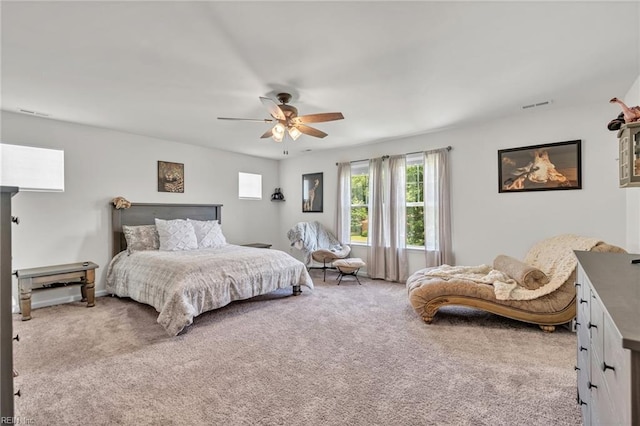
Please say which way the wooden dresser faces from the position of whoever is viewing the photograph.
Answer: facing to the left of the viewer

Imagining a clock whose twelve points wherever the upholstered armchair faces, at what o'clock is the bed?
The bed is roughly at 3 o'clock from the upholstered armchair.

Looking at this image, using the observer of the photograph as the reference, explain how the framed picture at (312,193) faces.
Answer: facing the viewer and to the left of the viewer

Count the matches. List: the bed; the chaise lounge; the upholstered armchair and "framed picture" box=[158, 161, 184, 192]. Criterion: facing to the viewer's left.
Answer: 1

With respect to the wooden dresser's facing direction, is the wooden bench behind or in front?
in front

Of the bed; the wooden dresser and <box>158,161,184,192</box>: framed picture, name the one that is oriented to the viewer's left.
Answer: the wooden dresser

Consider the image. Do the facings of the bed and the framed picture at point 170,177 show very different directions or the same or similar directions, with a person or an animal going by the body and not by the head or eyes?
same or similar directions

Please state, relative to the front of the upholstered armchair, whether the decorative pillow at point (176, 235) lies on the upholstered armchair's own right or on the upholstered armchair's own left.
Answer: on the upholstered armchair's own right

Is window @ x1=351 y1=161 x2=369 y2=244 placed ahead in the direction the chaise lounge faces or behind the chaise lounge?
ahead

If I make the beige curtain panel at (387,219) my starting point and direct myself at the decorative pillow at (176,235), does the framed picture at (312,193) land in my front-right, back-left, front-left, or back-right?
front-right

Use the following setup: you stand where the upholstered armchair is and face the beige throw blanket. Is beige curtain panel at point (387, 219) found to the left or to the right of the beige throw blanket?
left

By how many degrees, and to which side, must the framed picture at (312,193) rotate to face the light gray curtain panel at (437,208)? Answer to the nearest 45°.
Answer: approximately 90° to its left

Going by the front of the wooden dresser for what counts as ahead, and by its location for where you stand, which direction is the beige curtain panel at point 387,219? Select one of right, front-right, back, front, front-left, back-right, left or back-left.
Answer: front-right

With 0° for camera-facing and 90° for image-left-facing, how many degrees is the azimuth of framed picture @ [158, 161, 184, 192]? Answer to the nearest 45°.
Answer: approximately 315°

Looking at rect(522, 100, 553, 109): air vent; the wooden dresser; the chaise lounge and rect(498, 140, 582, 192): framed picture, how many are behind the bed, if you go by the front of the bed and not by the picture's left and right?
0

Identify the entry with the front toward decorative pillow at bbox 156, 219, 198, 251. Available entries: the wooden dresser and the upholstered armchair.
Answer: the wooden dresser

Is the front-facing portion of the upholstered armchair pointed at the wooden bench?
no
